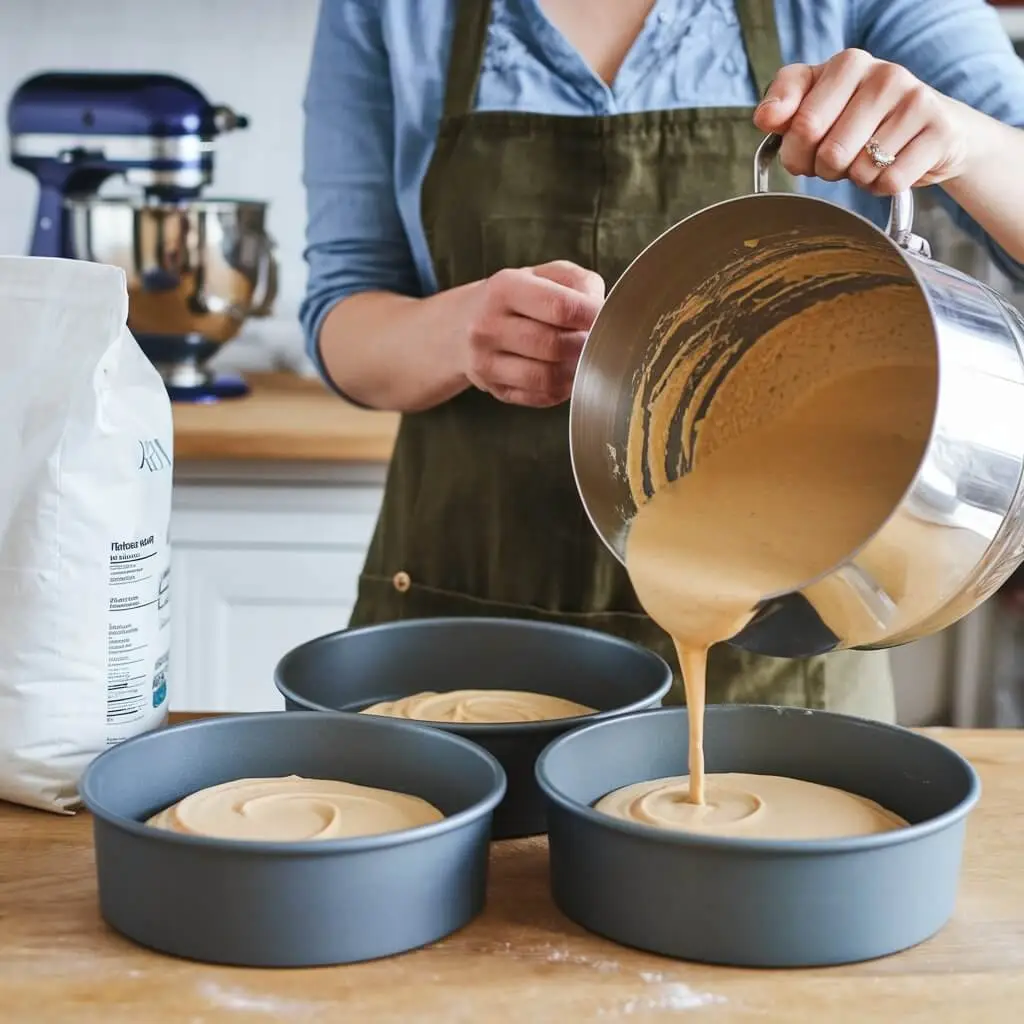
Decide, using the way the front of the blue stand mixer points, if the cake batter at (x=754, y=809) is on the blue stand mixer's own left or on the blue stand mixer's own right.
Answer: on the blue stand mixer's own right

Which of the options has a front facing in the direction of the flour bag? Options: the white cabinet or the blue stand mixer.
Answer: the white cabinet

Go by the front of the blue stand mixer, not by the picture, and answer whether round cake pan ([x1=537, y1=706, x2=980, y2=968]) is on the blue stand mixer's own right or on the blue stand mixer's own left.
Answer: on the blue stand mixer's own right

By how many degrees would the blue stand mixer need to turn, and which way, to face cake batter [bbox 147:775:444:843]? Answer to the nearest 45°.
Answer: approximately 90° to its right

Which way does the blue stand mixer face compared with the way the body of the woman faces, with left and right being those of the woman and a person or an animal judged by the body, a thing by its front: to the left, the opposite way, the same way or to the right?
to the left

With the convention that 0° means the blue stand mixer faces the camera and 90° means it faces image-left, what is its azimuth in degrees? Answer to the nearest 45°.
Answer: approximately 270°

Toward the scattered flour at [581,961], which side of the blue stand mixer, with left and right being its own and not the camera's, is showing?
right

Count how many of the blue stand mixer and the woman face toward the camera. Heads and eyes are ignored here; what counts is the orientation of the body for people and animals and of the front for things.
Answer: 1

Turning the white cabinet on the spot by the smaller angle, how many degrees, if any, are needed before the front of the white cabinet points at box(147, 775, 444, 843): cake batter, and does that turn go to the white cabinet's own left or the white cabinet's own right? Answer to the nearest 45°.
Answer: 0° — it already faces it

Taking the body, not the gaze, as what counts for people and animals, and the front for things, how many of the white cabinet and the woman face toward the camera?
2

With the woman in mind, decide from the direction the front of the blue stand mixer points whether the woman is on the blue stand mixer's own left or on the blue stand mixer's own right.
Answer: on the blue stand mixer's own right

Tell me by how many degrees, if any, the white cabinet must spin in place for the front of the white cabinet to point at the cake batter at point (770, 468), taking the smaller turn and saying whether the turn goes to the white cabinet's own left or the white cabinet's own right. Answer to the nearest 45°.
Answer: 0° — it already faces it
